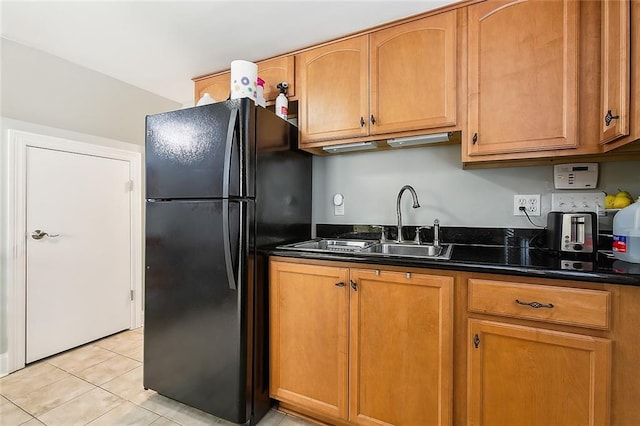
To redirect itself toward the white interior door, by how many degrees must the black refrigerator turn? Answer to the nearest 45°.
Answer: approximately 90° to its right

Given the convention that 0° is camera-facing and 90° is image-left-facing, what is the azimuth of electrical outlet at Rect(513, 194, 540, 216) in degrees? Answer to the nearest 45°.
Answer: approximately 0°

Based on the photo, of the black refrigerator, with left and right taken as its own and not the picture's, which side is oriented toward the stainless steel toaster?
left

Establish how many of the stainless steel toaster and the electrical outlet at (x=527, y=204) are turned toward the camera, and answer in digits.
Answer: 2

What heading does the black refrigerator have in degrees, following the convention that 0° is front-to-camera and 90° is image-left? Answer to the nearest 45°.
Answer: approximately 45°

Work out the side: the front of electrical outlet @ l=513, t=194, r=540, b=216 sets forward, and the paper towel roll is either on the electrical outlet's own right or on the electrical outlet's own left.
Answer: on the electrical outlet's own right

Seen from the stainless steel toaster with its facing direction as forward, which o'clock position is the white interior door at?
The white interior door is roughly at 2 o'clock from the stainless steel toaster.

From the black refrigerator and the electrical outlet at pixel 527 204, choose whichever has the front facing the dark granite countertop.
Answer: the electrical outlet
